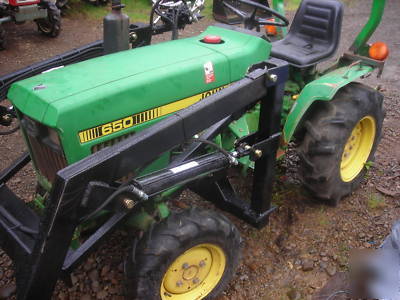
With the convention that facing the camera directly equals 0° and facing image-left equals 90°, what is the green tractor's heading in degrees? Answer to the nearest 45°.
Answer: approximately 45°

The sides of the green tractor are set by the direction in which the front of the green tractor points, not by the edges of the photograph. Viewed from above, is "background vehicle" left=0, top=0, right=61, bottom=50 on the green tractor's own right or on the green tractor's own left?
on the green tractor's own right
